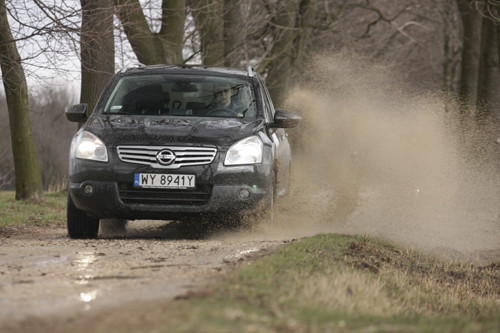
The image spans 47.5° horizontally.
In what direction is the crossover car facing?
toward the camera

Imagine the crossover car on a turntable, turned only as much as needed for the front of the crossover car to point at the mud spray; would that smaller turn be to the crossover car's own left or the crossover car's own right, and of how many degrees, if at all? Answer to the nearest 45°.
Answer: approximately 135° to the crossover car's own left
